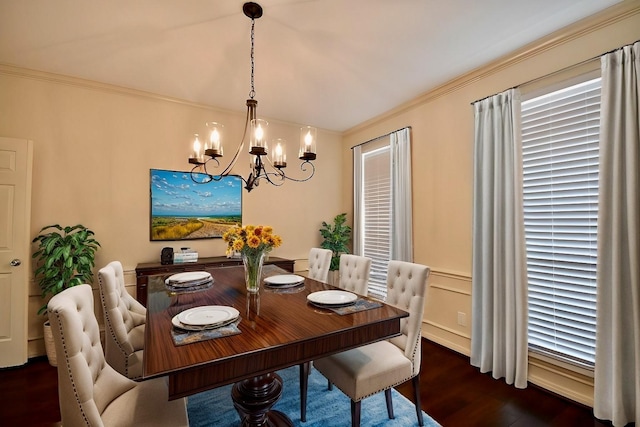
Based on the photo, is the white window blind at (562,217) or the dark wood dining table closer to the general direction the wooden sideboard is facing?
the dark wood dining table

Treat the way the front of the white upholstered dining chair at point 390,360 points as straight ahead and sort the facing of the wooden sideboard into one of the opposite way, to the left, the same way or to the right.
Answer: to the left

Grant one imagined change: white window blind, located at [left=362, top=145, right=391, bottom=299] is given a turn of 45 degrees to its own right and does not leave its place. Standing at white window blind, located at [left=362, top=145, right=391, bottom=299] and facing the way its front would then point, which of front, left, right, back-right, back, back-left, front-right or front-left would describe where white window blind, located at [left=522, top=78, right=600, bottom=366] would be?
back-left

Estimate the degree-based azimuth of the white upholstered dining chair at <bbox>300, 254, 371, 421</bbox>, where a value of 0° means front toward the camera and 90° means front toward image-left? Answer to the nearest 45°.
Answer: approximately 45°

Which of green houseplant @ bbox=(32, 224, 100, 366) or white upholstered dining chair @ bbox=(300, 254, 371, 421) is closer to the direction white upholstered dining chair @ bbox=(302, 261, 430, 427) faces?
the green houseplant

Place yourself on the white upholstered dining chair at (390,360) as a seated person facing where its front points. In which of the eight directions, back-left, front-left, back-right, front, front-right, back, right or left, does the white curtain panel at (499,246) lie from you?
back
